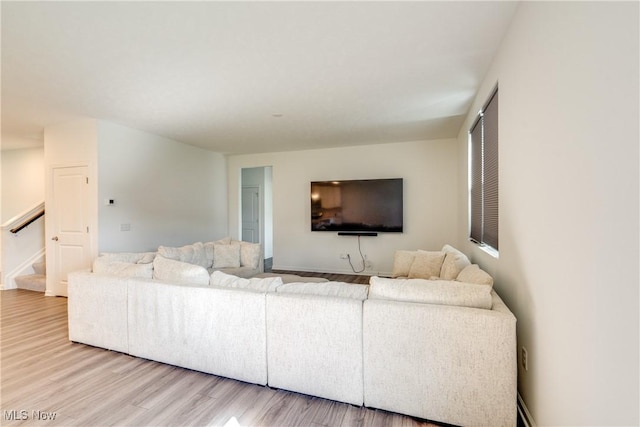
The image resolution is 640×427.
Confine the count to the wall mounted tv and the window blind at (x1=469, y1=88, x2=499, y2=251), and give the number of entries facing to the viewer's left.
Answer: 1

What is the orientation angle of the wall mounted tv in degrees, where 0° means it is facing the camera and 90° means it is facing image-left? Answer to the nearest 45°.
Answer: approximately 0°

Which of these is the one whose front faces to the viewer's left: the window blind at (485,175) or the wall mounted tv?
the window blind

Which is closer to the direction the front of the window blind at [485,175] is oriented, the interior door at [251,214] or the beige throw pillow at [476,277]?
the interior door

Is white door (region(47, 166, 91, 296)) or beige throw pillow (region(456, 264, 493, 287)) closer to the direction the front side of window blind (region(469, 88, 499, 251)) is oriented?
the white door

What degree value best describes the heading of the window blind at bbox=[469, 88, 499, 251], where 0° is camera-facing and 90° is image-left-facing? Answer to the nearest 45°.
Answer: approximately 90°

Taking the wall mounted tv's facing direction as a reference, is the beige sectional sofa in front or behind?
in front

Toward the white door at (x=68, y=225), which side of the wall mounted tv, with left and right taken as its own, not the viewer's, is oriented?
right

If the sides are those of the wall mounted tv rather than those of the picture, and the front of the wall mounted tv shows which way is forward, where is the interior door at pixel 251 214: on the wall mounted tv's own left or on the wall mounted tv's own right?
on the wall mounted tv's own right
